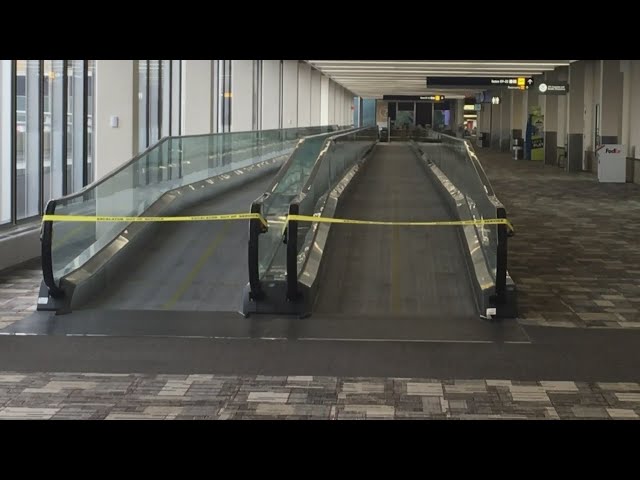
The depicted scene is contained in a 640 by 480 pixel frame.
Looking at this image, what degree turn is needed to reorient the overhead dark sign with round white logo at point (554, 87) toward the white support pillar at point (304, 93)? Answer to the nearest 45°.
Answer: approximately 135° to its right

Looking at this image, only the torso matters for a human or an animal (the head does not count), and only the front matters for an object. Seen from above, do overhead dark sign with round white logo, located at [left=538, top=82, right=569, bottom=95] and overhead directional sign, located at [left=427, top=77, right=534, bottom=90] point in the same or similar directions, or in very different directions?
same or similar directions

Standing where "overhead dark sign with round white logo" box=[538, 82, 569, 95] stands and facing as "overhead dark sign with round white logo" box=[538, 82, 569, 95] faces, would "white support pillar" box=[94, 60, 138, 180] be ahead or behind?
ahead

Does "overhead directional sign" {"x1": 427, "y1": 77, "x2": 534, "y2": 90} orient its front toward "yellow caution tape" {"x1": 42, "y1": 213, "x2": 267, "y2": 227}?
yes

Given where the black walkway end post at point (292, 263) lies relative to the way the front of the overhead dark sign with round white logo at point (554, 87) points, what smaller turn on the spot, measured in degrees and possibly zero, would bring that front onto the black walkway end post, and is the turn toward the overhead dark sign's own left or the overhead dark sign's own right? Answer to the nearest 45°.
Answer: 0° — it already faces it

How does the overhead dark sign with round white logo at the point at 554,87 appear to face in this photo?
toward the camera

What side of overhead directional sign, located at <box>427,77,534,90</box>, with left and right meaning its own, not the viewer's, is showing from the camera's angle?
front

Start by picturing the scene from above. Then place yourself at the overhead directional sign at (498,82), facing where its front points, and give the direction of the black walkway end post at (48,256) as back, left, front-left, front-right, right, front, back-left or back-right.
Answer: front

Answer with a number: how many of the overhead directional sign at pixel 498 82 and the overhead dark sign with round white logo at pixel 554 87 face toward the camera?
2
